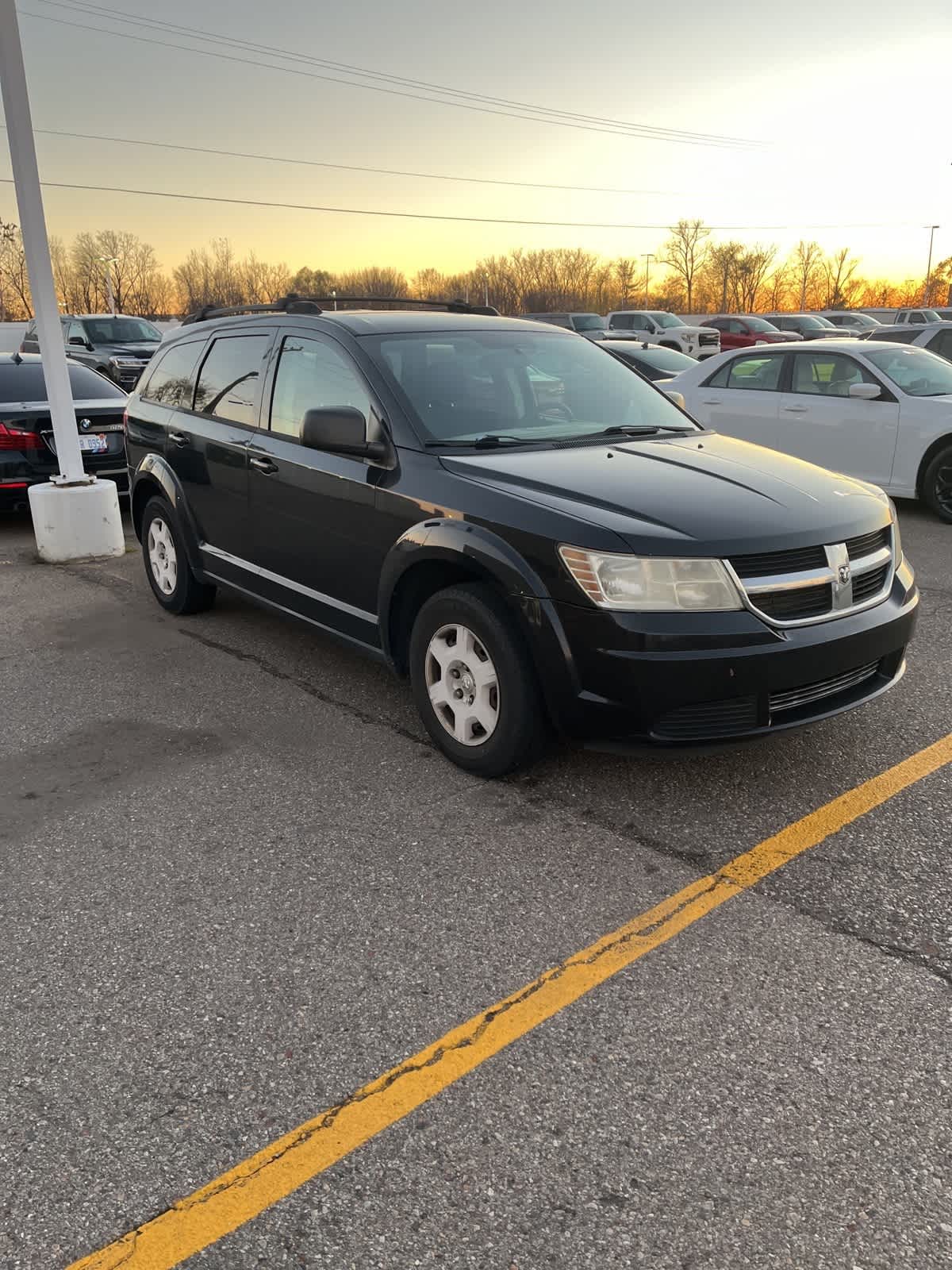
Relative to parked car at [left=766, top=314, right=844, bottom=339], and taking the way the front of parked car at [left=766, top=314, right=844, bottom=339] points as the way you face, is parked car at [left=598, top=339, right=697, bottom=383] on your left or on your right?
on your right

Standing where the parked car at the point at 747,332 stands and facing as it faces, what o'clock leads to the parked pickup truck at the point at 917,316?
the parked pickup truck at the point at 917,316 is roughly at 9 o'clock from the parked car at the point at 747,332.

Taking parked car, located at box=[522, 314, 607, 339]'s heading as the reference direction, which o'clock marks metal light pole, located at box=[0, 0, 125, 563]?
The metal light pole is roughly at 2 o'clock from the parked car.

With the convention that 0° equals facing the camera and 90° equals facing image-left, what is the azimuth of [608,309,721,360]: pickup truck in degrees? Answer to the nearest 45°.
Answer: approximately 315°

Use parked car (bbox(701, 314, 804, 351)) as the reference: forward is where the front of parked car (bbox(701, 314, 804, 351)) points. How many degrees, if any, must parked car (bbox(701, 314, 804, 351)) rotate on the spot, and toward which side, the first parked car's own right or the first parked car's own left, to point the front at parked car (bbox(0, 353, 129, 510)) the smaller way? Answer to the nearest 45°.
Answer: approximately 45° to the first parked car's own right
